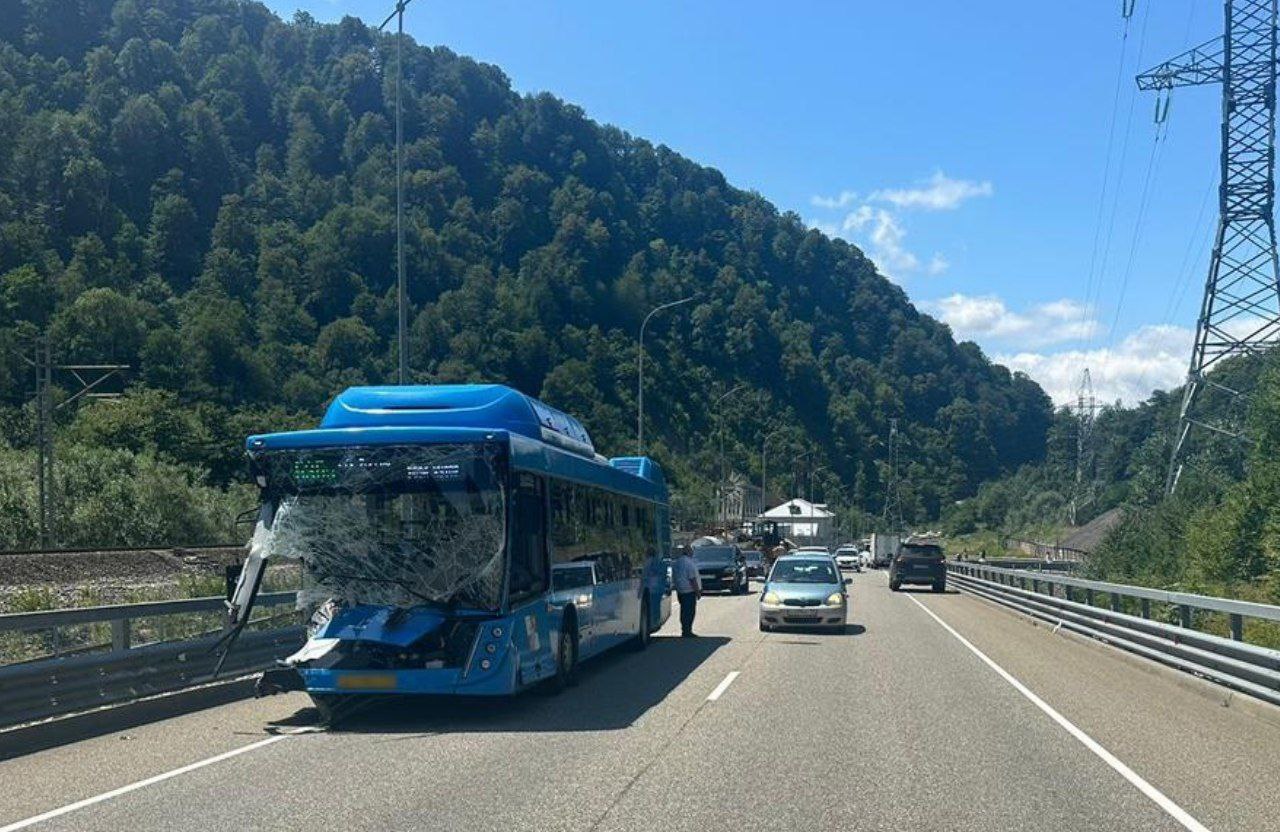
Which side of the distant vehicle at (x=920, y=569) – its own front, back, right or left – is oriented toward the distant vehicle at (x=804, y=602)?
back

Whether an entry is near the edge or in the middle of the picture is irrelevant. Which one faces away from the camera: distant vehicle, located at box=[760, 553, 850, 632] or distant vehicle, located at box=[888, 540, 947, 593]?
distant vehicle, located at box=[888, 540, 947, 593]

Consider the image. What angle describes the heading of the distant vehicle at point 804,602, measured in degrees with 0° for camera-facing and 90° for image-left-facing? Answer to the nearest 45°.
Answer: approximately 0°

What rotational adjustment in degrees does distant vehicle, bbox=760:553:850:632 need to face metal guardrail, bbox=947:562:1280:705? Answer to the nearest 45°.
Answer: approximately 45° to its left

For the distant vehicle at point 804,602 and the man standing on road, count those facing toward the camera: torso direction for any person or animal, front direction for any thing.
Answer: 1

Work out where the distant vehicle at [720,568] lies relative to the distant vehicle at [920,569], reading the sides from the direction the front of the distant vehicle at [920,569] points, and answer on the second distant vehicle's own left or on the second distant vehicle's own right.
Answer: on the second distant vehicle's own left

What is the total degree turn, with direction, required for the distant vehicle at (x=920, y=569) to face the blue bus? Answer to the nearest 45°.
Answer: approximately 180°

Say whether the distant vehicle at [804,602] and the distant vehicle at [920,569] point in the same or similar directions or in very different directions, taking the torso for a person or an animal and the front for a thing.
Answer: very different directions

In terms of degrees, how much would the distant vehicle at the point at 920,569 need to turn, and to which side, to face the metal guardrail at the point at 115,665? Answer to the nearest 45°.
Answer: approximately 180°

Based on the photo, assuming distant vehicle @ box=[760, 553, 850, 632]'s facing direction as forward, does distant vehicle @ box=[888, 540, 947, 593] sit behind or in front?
behind

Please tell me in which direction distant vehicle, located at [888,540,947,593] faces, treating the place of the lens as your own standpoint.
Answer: facing away from the viewer

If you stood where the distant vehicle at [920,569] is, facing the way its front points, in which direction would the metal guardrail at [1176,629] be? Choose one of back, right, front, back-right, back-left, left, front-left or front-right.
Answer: back
